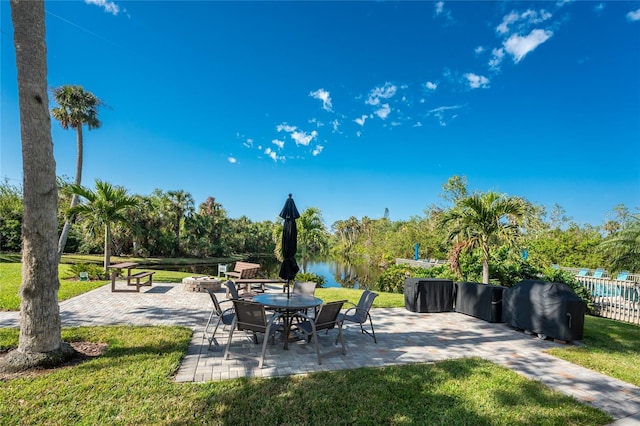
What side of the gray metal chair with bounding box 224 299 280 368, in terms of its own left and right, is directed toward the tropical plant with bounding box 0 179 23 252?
left

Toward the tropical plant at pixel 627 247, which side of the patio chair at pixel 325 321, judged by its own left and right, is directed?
right

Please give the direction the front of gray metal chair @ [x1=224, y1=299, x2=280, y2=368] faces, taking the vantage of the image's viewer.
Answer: facing away from the viewer and to the right of the viewer

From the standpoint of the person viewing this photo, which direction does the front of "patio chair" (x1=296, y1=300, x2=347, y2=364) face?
facing away from the viewer and to the left of the viewer

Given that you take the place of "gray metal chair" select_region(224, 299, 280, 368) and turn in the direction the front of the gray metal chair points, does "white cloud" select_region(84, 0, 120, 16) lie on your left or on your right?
on your left

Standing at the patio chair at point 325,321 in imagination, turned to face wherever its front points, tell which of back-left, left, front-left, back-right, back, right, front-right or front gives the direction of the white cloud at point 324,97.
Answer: front-right

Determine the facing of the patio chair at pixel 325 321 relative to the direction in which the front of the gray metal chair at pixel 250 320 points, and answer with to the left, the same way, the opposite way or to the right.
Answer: to the left

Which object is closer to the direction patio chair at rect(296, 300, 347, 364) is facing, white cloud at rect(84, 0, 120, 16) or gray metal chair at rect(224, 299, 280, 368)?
the white cloud
